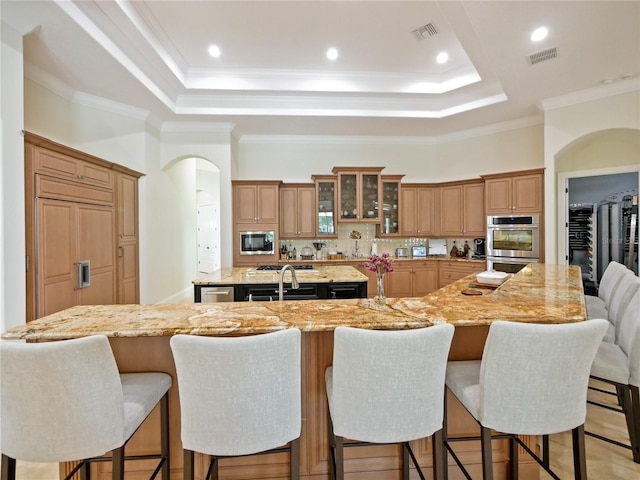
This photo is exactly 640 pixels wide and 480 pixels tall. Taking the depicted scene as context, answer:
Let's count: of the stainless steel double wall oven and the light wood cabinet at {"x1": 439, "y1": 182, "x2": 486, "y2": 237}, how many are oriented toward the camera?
2

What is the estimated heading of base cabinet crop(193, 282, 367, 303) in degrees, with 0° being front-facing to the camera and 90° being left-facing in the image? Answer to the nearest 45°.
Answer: approximately 0°

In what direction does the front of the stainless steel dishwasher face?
toward the camera

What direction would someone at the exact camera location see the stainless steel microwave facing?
facing the viewer

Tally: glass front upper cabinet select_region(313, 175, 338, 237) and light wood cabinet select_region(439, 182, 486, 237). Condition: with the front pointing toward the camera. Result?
2

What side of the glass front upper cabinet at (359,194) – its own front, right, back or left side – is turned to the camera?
front

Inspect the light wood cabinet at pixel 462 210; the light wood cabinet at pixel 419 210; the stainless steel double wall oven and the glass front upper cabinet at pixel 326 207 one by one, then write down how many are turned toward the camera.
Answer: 4

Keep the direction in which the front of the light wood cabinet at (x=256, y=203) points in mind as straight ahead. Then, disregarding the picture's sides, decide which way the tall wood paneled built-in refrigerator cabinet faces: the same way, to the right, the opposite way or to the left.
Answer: to the left

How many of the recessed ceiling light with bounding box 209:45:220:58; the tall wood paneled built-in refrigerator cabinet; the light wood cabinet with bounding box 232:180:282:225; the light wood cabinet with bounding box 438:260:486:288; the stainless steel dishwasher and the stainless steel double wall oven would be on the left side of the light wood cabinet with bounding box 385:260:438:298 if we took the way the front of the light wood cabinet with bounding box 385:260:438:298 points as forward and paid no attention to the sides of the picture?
2

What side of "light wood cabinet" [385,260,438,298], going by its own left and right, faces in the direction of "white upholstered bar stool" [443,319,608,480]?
front

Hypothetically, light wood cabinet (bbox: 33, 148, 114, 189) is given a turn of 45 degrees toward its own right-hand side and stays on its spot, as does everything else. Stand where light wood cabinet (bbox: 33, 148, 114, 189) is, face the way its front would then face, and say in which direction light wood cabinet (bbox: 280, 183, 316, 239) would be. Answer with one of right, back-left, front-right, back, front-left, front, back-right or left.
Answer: left

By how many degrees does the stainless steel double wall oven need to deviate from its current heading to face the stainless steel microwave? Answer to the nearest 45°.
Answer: approximately 45° to its right

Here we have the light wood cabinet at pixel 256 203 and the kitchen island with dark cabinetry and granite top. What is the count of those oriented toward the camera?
2

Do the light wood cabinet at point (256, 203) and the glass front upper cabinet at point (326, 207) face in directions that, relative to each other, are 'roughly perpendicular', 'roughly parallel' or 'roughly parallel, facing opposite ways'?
roughly parallel

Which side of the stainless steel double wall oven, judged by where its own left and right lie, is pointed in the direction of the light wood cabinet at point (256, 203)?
right

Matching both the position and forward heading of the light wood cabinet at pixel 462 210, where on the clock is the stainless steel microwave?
The stainless steel microwave is roughly at 2 o'clock from the light wood cabinet.

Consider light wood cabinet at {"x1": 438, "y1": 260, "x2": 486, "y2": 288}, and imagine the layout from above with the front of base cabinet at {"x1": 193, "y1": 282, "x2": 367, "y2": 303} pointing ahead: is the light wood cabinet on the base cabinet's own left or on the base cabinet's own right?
on the base cabinet's own left

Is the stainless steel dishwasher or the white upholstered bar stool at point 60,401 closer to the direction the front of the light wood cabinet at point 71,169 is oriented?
the stainless steel dishwasher

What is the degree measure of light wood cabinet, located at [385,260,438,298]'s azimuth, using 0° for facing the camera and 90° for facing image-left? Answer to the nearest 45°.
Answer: approximately 0°

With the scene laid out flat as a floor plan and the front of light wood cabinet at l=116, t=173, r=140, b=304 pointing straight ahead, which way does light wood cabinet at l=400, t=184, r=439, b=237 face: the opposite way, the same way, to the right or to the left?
to the right
